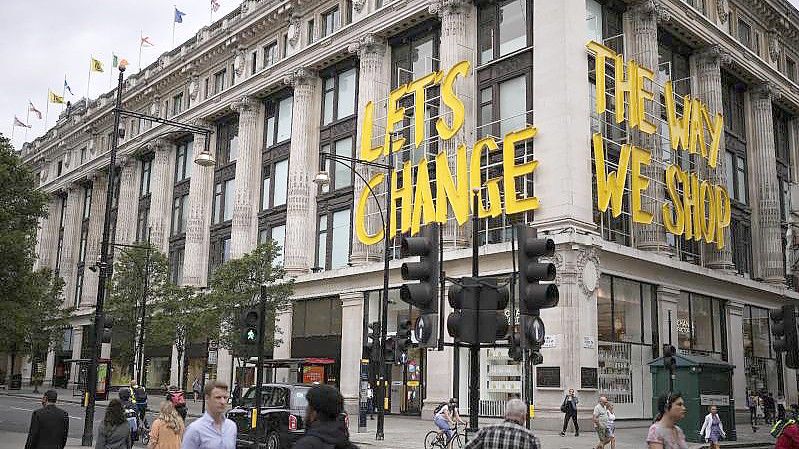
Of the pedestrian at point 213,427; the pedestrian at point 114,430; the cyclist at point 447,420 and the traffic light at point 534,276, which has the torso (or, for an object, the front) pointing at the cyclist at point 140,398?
the pedestrian at point 114,430

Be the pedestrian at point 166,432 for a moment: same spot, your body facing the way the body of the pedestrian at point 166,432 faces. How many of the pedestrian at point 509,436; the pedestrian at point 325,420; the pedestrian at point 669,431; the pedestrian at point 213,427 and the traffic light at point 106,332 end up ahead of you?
1

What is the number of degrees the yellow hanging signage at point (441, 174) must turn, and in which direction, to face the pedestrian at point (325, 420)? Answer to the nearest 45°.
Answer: approximately 45° to its left

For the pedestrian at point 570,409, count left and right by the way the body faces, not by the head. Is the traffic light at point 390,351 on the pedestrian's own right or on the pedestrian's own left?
on the pedestrian's own right

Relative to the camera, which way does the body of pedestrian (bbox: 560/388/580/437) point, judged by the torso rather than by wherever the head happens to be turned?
toward the camera

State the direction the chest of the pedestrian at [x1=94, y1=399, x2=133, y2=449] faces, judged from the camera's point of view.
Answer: away from the camera

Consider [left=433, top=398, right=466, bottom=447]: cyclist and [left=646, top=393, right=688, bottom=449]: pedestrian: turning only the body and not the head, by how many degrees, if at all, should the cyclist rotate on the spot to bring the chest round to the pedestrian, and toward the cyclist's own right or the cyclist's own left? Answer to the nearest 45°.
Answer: approximately 45° to the cyclist's own right

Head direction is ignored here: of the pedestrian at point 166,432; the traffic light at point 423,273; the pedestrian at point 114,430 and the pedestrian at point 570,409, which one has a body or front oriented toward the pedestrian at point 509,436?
the pedestrian at point 570,409

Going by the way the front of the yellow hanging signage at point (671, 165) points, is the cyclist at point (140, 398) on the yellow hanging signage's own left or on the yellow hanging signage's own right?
on the yellow hanging signage's own right

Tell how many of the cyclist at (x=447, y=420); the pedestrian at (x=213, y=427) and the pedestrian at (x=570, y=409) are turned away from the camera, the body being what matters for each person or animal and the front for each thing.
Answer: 0
